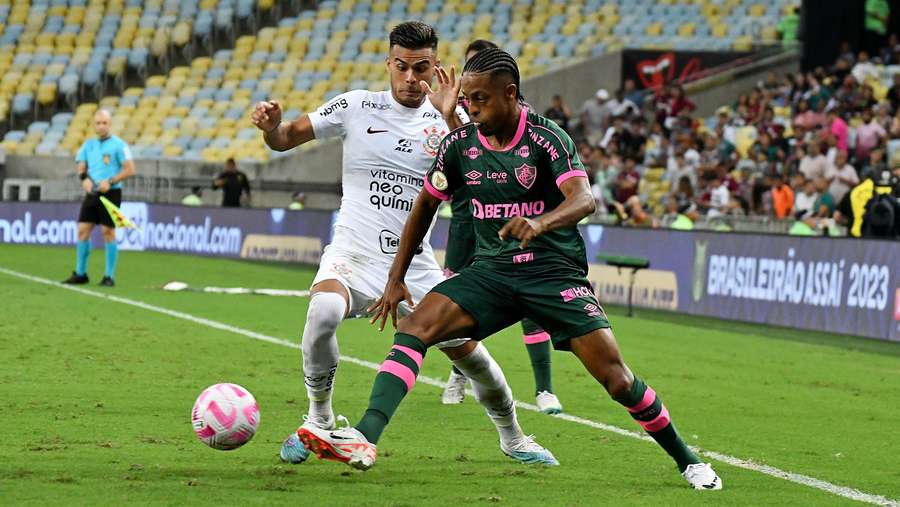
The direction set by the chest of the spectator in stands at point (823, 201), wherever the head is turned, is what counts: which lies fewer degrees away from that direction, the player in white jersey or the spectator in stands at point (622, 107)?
the player in white jersey

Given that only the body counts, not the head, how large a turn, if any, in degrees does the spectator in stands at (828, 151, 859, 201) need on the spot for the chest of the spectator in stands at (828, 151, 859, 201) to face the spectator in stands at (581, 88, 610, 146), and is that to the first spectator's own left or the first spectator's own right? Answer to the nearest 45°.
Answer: approximately 90° to the first spectator's own right

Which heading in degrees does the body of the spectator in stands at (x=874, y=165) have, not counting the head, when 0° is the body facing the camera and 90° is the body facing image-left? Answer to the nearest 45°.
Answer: approximately 45°

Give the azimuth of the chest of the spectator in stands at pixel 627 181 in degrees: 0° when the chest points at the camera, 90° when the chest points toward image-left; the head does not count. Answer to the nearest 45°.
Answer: approximately 45°

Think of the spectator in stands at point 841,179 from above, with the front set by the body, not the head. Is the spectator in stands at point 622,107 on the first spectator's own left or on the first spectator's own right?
on the first spectator's own right

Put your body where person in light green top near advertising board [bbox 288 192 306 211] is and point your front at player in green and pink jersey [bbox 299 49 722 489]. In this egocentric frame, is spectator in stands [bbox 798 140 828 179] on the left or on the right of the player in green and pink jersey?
left

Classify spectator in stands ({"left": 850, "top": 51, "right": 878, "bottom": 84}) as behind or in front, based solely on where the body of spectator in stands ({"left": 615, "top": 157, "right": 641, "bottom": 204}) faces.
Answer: behind

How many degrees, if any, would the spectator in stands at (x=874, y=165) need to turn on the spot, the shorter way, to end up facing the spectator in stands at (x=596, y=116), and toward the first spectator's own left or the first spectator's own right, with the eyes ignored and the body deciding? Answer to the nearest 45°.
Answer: approximately 90° to the first spectator's own right
